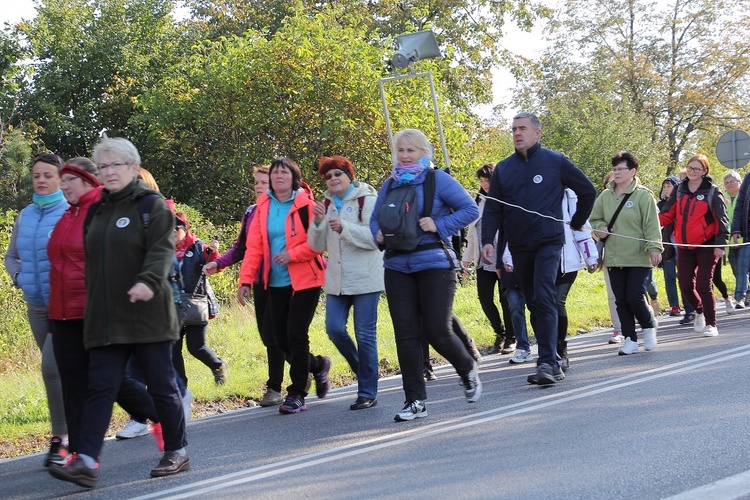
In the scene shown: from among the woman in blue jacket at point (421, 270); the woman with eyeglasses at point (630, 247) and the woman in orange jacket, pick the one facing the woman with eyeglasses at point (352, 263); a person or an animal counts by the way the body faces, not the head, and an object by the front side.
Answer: the woman with eyeglasses at point (630, 247)

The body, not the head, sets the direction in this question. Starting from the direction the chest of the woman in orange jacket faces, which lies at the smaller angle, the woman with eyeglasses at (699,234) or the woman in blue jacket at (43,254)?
the woman in blue jacket

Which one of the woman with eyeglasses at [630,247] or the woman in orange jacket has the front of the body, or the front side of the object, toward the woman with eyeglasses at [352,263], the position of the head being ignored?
the woman with eyeglasses at [630,247]

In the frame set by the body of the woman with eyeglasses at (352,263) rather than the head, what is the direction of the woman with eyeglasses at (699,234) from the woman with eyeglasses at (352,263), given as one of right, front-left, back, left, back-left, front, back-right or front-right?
back

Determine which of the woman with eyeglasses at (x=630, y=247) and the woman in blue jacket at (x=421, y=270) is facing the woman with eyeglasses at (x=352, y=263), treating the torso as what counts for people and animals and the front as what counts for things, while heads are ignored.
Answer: the woman with eyeglasses at (x=630, y=247)

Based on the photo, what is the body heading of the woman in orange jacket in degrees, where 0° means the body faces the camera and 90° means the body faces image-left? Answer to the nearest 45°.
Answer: approximately 45°

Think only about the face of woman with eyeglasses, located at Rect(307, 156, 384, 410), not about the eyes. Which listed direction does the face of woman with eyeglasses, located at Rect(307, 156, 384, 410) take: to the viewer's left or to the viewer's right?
to the viewer's left
